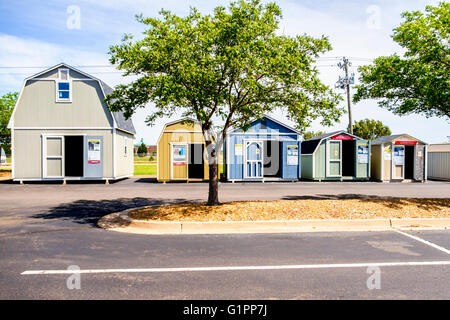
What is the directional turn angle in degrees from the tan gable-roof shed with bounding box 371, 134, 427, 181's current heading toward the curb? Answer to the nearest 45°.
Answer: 0° — it already faces it

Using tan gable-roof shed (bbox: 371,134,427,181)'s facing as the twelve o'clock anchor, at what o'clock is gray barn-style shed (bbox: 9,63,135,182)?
gray barn-style shed (bbox: 9,63,135,182) is roughly at 2 o'clock from tan gable-roof shed (bbox: 371,134,427,181).

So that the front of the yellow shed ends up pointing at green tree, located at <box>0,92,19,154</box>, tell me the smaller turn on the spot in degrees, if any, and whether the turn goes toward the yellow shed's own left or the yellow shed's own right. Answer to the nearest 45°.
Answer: approximately 135° to the yellow shed's own right

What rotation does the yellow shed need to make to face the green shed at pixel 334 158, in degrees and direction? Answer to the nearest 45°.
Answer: approximately 90° to its left

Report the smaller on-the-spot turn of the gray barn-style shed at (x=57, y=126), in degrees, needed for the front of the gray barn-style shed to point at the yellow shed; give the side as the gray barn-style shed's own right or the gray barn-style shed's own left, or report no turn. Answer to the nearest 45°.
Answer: approximately 90° to the gray barn-style shed's own left

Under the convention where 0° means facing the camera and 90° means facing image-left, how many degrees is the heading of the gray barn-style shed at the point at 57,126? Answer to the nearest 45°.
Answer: approximately 0°

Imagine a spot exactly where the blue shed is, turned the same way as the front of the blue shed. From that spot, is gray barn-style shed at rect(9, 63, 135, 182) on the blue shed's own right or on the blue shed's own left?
on the blue shed's own right
